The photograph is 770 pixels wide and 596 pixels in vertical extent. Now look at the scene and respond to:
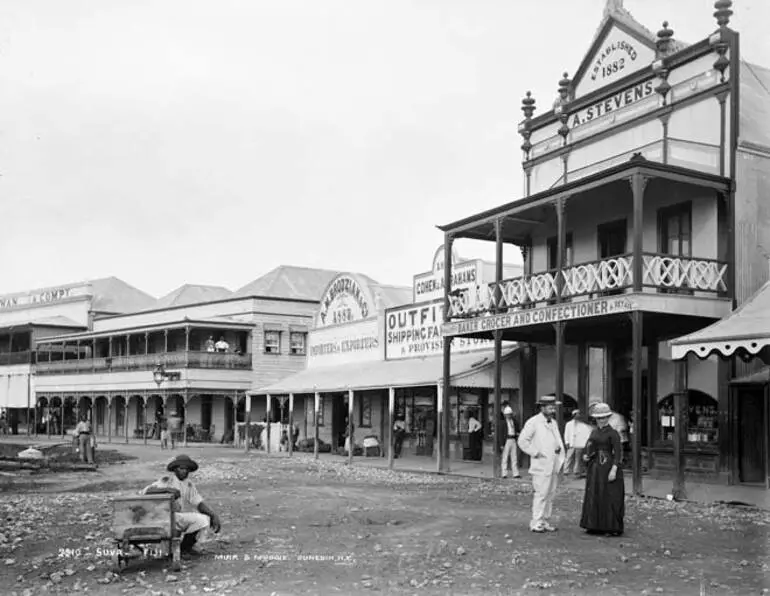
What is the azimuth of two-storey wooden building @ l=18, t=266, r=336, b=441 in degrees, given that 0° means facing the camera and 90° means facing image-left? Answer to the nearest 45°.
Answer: approximately 45°

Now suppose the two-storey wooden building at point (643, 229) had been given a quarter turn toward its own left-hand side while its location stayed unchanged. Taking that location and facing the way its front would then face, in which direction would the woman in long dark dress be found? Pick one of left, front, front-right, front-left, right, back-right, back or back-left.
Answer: front-right

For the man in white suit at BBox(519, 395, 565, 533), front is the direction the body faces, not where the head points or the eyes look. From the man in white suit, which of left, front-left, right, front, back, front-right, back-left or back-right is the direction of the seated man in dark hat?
right

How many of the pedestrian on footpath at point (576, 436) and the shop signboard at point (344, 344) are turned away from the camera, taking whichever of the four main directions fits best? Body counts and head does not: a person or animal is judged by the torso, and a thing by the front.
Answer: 0

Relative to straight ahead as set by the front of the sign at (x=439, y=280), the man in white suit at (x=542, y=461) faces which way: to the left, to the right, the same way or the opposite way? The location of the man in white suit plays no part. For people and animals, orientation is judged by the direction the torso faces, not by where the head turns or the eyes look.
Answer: to the left

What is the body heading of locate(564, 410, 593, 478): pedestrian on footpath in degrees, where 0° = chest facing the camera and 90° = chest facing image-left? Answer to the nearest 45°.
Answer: approximately 0°

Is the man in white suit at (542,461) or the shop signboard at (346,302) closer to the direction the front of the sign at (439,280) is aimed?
the man in white suit

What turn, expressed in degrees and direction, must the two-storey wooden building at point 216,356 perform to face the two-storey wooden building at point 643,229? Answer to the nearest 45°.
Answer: approximately 45° to its left
